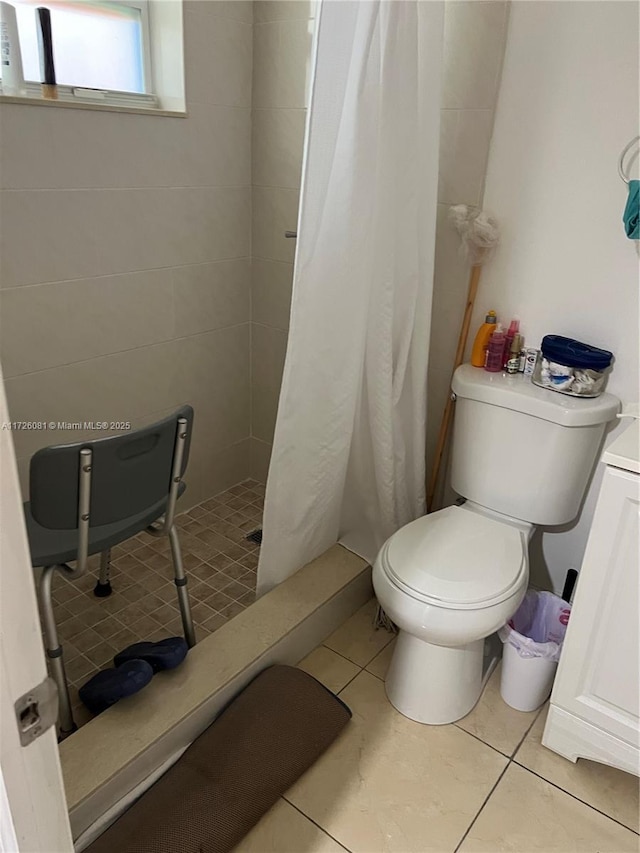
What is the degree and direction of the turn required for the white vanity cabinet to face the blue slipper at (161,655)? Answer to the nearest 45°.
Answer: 0° — it already faces it

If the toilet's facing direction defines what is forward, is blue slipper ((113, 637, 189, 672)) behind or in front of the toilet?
in front

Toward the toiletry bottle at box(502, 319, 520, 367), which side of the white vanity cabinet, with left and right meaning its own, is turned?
right

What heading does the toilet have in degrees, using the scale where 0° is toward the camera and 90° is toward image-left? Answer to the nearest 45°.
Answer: approximately 45°

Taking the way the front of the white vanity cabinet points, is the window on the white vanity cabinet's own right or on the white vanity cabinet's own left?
on the white vanity cabinet's own right

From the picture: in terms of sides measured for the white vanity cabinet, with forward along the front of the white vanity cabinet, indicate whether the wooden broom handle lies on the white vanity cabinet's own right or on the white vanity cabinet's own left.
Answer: on the white vanity cabinet's own right

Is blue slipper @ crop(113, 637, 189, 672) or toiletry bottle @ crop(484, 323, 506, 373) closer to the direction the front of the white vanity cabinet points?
the blue slipper

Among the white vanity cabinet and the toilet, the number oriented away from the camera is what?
0

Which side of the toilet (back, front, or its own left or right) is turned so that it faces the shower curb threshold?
front

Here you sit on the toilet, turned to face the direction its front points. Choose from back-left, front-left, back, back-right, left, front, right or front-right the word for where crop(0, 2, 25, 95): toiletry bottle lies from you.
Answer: front-right
